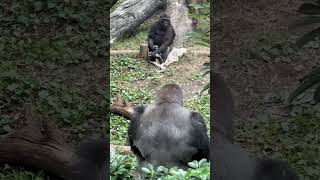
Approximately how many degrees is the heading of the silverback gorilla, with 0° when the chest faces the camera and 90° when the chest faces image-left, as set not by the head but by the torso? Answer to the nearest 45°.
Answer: approximately 180°

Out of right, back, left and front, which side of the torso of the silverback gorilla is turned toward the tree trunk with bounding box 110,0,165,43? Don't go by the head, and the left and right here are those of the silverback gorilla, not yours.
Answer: front

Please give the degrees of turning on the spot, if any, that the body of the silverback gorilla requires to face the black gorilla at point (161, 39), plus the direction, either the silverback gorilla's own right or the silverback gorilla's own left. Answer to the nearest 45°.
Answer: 0° — it already faces it
